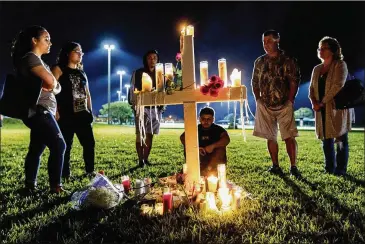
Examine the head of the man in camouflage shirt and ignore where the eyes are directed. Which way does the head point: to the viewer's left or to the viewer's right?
to the viewer's left

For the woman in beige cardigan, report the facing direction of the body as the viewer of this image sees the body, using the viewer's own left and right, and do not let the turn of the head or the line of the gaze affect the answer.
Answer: facing the viewer and to the left of the viewer

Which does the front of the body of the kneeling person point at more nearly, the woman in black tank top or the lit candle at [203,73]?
the lit candle

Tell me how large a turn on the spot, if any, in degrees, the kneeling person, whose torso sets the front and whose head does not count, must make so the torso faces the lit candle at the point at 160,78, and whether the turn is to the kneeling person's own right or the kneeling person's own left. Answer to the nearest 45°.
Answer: approximately 45° to the kneeling person's own right

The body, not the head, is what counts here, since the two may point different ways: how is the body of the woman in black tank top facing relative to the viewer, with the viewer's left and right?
facing the viewer and to the right of the viewer

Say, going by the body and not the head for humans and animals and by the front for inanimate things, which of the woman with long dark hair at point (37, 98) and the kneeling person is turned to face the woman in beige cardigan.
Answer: the woman with long dark hair

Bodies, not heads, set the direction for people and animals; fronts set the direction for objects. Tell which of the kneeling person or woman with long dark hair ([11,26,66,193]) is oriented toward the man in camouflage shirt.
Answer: the woman with long dark hair

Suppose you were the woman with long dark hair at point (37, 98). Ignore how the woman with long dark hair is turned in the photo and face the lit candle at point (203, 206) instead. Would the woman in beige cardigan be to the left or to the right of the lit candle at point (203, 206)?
left

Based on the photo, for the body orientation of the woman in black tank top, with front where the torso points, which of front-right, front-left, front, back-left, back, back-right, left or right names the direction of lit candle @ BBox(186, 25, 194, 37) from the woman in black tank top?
front

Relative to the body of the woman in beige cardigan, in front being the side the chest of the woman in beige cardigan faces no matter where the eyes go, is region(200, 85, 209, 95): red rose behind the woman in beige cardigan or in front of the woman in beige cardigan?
in front

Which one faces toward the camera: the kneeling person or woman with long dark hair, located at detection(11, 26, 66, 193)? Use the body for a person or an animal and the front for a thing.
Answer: the kneeling person

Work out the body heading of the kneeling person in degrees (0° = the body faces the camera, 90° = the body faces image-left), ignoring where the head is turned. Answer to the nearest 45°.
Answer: approximately 0°

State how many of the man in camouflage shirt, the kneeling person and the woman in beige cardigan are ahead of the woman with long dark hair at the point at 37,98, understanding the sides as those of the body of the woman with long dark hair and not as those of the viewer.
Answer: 3

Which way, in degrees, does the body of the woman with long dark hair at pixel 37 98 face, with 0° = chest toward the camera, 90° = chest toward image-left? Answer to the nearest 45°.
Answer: approximately 270°

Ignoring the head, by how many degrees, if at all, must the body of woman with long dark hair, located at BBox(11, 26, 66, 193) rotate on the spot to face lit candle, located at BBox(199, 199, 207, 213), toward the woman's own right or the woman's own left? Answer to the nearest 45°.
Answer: approximately 45° to the woman's own right

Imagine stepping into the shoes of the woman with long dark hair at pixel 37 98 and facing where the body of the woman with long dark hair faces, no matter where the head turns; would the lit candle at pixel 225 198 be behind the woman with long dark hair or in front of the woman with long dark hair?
in front

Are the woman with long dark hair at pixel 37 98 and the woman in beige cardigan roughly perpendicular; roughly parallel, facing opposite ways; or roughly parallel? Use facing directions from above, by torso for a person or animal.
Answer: roughly parallel, facing opposite ways

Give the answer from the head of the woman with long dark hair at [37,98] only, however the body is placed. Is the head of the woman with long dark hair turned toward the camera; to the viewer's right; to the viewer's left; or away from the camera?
to the viewer's right
